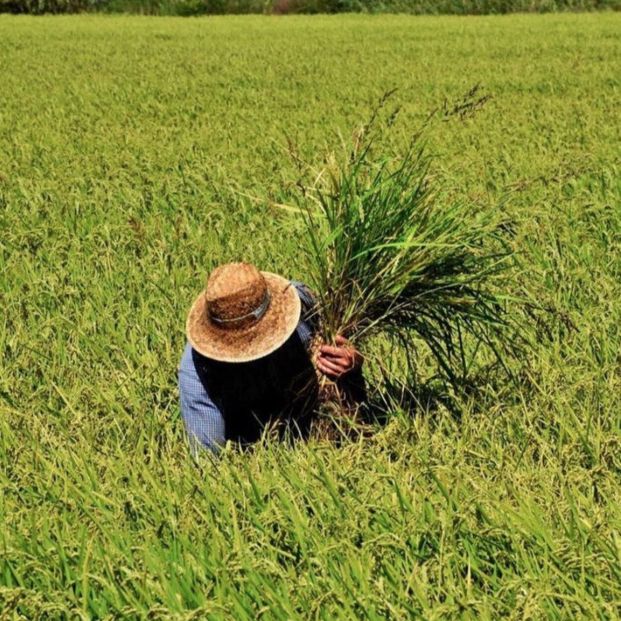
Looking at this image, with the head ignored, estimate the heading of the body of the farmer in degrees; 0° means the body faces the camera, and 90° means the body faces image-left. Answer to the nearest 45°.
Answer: approximately 0°
